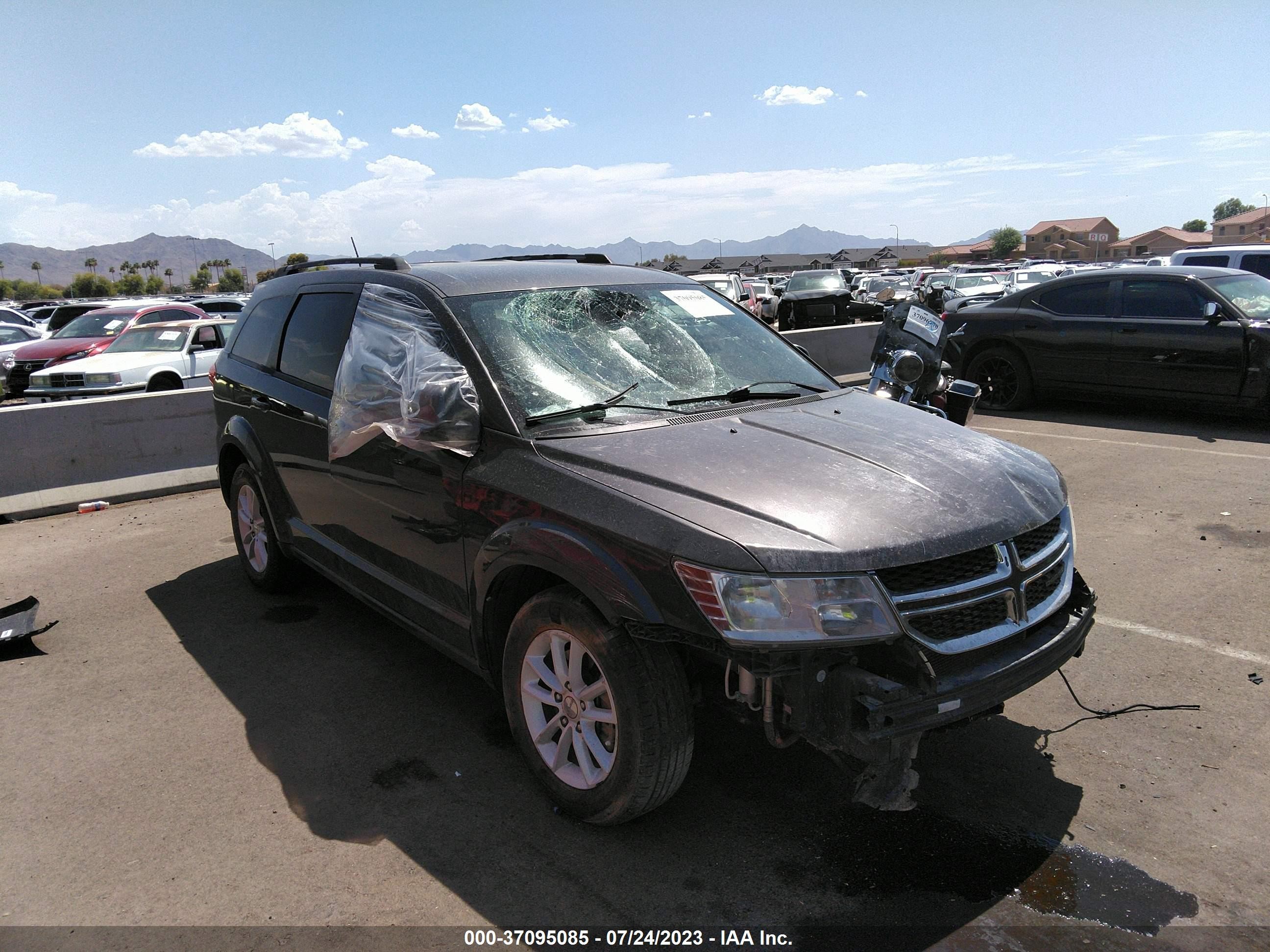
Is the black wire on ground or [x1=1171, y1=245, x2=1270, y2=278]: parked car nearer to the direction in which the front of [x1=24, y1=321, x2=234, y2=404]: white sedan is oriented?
the black wire on ground

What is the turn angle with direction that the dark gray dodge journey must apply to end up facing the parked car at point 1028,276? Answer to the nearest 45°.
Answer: approximately 90° to its left

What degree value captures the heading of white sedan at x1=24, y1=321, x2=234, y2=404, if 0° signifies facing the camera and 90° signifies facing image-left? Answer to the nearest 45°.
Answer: approximately 45°

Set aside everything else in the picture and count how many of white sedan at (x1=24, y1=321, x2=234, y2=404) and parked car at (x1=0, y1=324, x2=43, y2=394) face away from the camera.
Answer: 0

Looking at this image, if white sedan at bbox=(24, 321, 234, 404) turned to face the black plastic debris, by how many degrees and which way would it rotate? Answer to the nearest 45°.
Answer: approximately 45° to its left
